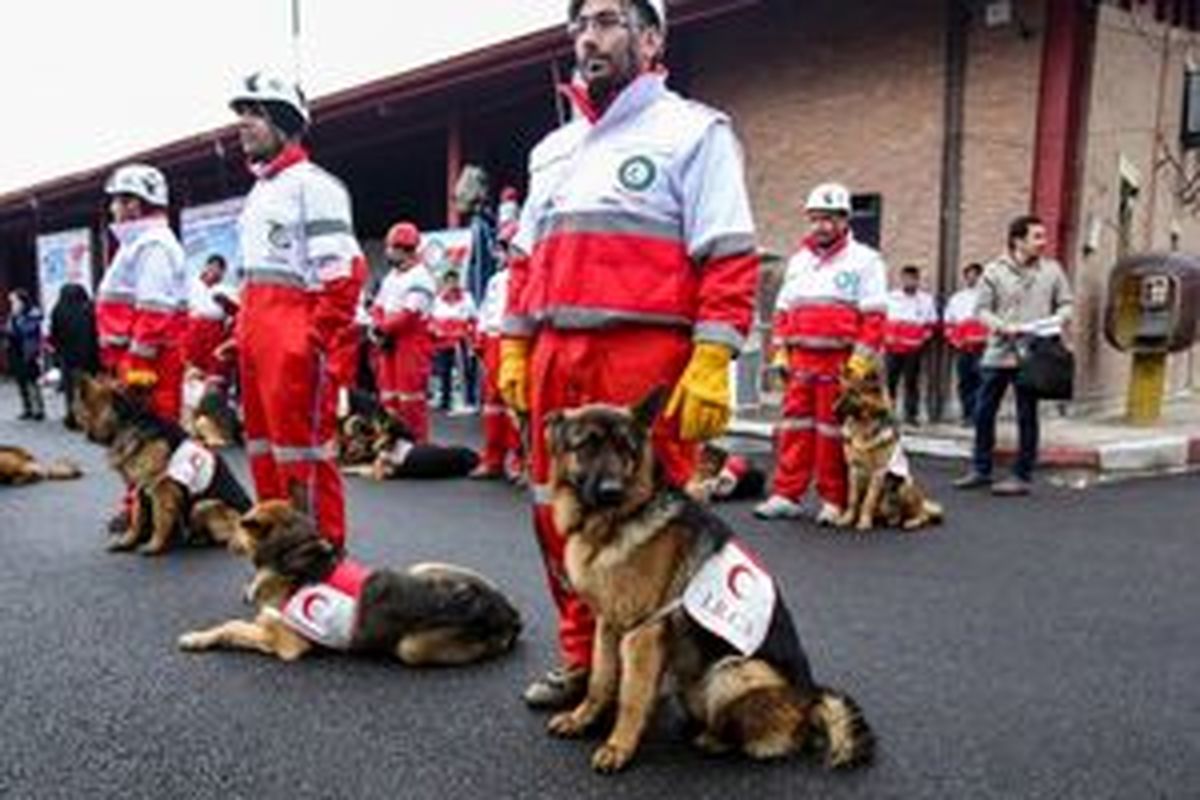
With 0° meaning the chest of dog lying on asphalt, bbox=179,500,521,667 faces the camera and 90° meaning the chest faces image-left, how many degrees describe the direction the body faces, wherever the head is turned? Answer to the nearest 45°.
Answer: approximately 90°

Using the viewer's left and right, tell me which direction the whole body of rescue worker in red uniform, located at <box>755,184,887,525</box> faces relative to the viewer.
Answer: facing the viewer and to the left of the viewer

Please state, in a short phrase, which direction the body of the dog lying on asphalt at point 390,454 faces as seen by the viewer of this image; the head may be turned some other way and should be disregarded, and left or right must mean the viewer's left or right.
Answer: facing to the left of the viewer

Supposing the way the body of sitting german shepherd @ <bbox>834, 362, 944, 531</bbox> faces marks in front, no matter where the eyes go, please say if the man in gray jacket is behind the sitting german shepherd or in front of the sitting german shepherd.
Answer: behind

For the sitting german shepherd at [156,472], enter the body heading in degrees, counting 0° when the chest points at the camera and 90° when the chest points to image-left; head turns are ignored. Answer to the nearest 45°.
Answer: approximately 45°

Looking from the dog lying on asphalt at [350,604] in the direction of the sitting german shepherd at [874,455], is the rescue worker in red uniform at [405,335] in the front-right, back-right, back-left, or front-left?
front-left

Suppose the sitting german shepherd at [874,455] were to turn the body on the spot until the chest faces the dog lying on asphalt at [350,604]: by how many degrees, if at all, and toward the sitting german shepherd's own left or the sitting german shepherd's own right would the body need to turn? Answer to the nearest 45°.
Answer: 0° — it already faces it

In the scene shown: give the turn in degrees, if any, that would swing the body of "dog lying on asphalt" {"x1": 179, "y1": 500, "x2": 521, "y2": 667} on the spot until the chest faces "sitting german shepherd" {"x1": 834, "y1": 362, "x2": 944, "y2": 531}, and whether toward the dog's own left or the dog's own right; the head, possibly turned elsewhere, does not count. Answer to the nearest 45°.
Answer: approximately 135° to the dog's own right
